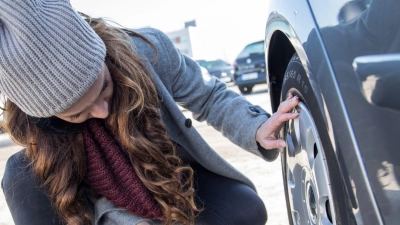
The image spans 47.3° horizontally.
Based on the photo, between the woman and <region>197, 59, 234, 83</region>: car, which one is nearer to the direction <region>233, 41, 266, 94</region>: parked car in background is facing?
the car

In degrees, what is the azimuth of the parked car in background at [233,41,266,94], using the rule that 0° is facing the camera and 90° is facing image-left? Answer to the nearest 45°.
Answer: approximately 180°

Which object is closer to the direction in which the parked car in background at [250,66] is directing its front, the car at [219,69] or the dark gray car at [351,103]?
the car

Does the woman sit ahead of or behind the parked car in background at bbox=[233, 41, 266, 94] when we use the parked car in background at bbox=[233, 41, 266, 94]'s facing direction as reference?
behind

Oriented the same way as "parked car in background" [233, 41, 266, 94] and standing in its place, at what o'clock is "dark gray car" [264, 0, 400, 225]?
The dark gray car is roughly at 6 o'clock from the parked car in background.
